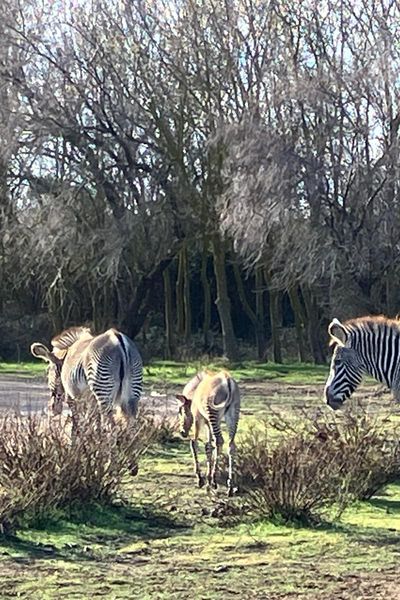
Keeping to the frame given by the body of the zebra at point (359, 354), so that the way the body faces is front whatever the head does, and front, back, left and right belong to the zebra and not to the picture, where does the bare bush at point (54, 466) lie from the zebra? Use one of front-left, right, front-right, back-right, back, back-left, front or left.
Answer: front-left

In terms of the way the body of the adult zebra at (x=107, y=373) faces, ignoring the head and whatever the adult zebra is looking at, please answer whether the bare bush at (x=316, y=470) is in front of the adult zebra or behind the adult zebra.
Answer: behind

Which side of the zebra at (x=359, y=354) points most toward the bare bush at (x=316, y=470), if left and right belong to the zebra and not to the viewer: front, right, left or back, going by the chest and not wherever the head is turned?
left

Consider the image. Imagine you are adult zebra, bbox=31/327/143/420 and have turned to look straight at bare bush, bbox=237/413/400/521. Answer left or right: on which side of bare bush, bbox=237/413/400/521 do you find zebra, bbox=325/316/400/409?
left

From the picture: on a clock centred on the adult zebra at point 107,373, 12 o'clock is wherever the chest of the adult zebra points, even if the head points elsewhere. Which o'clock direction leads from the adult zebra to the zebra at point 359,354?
The zebra is roughly at 5 o'clock from the adult zebra.

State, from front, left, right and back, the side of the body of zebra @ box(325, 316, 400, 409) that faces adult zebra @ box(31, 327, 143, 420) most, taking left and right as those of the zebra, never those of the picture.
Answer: front

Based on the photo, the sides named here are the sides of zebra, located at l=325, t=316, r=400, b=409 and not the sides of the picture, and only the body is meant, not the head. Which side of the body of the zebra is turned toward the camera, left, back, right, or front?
left

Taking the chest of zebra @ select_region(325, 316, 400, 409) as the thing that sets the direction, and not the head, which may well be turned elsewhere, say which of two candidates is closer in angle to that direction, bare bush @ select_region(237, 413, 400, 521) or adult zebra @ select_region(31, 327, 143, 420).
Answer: the adult zebra

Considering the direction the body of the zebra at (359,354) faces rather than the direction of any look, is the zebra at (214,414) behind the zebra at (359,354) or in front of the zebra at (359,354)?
in front

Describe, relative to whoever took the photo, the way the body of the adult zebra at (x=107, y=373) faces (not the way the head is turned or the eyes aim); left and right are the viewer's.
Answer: facing away from the viewer and to the left of the viewer

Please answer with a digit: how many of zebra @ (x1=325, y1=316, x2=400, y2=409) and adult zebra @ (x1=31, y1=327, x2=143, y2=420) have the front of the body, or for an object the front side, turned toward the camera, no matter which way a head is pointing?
0

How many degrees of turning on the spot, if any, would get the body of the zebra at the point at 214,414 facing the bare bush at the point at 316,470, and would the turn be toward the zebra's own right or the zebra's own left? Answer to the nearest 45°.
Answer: approximately 180°
